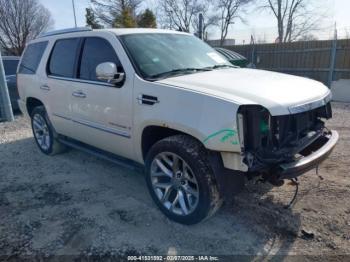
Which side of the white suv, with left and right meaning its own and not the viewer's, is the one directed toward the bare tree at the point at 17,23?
back

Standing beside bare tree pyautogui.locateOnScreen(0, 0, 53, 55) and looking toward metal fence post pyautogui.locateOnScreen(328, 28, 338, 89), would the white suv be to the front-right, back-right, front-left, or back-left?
front-right

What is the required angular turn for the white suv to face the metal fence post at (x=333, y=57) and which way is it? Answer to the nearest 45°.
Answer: approximately 90° to its left

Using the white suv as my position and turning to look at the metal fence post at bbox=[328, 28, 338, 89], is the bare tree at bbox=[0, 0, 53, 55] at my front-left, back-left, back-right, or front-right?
front-left

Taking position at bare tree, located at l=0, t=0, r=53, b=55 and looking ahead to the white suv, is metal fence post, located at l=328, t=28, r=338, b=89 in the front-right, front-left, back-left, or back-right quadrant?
front-left

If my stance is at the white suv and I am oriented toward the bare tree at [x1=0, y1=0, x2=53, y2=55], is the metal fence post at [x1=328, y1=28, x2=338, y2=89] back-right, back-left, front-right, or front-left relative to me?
front-right
